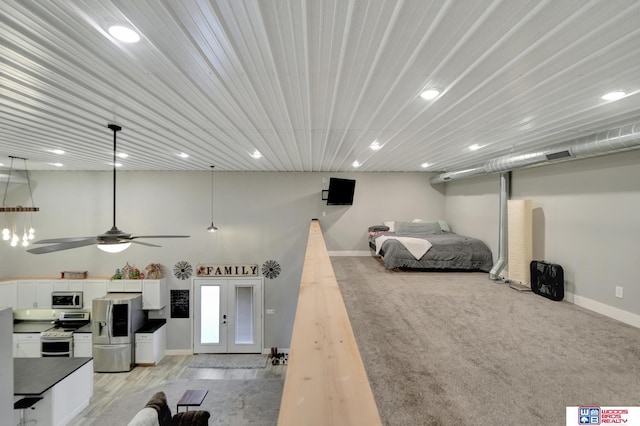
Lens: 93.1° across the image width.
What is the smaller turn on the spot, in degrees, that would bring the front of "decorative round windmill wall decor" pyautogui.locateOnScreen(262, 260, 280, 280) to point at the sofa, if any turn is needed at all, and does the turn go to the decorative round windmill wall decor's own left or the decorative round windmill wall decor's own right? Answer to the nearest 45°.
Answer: approximately 45° to the decorative round windmill wall decor's own right

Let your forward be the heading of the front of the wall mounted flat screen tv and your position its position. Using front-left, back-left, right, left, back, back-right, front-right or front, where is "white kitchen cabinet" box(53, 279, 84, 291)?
back-right

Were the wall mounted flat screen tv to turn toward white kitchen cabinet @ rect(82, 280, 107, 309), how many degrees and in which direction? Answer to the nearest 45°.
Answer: approximately 135° to its right

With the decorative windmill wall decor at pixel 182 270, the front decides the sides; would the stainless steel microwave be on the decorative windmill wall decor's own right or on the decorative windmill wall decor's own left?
on the decorative windmill wall decor's own right

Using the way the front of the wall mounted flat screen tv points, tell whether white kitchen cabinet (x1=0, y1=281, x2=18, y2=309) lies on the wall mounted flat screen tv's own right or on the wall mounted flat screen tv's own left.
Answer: on the wall mounted flat screen tv's own right

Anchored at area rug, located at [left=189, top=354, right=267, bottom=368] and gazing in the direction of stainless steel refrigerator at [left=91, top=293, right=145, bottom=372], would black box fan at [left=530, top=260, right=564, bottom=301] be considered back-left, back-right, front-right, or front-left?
back-left

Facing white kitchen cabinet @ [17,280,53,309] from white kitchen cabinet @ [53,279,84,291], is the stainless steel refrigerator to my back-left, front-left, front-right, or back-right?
back-left
